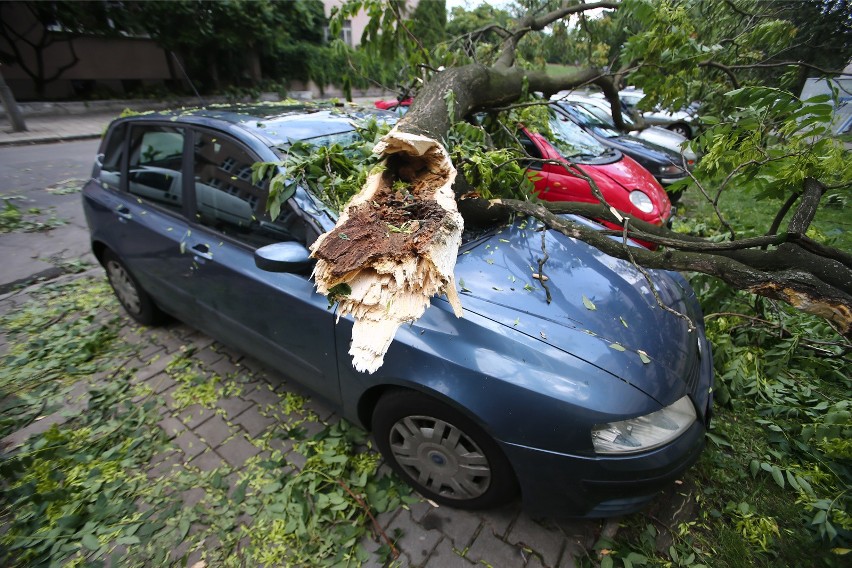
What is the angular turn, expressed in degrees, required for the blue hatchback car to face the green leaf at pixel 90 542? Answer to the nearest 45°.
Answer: approximately 135° to its right

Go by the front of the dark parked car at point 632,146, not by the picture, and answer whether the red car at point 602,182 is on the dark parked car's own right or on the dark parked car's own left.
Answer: on the dark parked car's own right

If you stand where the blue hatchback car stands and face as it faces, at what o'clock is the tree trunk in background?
The tree trunk in background is roughly at 6 o'clock from the blue hatchback car.

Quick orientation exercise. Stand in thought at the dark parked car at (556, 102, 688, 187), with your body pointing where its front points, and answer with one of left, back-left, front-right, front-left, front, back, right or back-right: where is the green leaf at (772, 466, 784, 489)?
front-right

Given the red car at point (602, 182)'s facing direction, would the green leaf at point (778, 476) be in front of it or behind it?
in front

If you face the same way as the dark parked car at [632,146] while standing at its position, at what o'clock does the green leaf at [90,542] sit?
The green leaf is roughly at 2 o'clock from the dark parked car.

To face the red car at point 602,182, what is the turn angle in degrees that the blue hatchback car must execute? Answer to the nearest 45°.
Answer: approximately 90° to its left

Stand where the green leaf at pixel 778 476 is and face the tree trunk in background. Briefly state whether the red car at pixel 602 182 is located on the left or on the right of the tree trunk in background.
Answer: right

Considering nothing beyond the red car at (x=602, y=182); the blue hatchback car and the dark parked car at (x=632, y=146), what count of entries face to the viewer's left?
0

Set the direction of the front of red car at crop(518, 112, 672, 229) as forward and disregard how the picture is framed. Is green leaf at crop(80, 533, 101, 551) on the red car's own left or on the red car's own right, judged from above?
on the red car's own right

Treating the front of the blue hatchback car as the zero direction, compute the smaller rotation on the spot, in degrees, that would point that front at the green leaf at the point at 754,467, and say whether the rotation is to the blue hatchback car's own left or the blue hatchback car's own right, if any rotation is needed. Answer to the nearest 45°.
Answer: approximately 45° to the blue hatchback car's own left

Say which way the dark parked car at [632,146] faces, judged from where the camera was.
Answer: facing the viewer and to the right of the viewer

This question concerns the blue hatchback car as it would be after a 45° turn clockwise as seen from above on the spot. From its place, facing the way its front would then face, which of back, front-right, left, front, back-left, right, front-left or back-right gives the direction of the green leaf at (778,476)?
left

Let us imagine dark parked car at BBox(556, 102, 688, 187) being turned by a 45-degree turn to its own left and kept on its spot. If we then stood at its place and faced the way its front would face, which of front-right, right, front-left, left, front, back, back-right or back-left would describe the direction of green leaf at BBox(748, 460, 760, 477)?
right

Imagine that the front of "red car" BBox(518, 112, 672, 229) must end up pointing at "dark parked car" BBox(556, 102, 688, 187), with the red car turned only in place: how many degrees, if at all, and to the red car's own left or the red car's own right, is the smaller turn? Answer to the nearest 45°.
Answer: approximately 135° to the red car's own left
